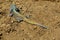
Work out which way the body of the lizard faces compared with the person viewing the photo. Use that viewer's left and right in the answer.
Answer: facing away from the viewer and to the left of the viewer
